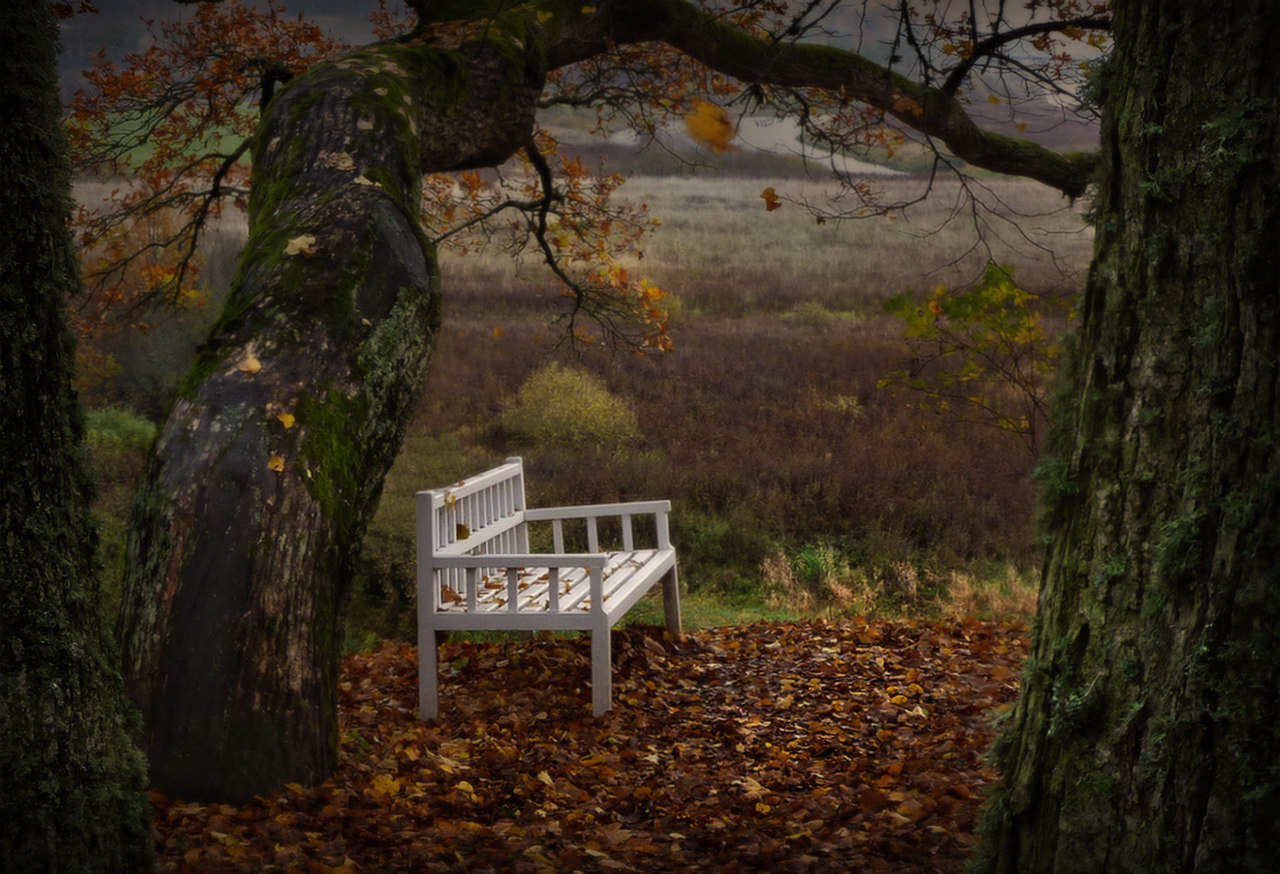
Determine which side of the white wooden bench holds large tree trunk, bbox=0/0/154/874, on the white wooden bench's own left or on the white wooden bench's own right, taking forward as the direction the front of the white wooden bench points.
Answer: on the white wooden bench's own right

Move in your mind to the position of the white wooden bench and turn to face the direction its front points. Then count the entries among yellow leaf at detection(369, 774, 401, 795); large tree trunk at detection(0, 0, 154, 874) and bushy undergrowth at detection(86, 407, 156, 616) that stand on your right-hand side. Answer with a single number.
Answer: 2

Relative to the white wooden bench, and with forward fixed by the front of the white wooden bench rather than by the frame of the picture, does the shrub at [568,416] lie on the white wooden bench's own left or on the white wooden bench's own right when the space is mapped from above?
on the white wooden bench's own left

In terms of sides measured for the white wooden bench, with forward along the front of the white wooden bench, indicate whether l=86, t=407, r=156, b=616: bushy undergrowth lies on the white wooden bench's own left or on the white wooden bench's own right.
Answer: on the white wooden bench's own left

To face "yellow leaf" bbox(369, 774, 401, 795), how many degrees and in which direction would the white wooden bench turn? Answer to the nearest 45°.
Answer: approximately 90° to its right

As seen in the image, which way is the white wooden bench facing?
to the viewer's right
